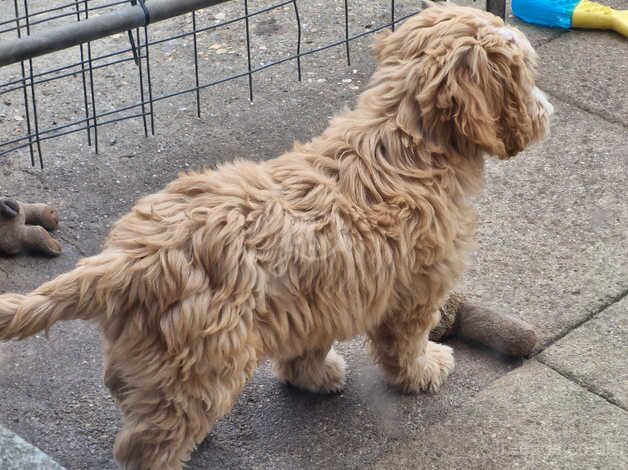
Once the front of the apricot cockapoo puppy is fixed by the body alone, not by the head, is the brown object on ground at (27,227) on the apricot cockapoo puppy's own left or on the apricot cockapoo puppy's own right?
on the apricot cockapoo puppy's own left

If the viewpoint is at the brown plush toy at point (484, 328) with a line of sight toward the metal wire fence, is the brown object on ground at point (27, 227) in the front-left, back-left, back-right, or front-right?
front-left

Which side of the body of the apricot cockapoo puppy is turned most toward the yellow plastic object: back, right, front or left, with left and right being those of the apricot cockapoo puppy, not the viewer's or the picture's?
front

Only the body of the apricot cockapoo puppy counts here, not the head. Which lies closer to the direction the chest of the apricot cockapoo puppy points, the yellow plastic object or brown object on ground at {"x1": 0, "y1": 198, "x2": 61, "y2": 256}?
the yellow plastic object

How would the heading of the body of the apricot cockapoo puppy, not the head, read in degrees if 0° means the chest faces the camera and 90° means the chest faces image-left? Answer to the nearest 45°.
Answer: approximately 225°

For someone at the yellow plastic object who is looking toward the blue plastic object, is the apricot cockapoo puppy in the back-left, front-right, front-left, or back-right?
front-left

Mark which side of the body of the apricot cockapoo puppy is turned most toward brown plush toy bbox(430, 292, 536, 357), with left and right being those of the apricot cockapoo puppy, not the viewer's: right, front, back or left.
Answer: front

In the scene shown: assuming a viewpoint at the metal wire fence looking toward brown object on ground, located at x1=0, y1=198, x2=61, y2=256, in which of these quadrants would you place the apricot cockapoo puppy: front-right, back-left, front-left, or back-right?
front-left

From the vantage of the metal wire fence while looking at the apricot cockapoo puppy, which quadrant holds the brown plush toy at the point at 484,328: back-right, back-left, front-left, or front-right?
front-left

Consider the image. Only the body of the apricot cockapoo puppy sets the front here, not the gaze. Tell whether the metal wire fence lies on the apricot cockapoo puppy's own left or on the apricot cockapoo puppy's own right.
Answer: on the apricot cockapoo puppy's own left
